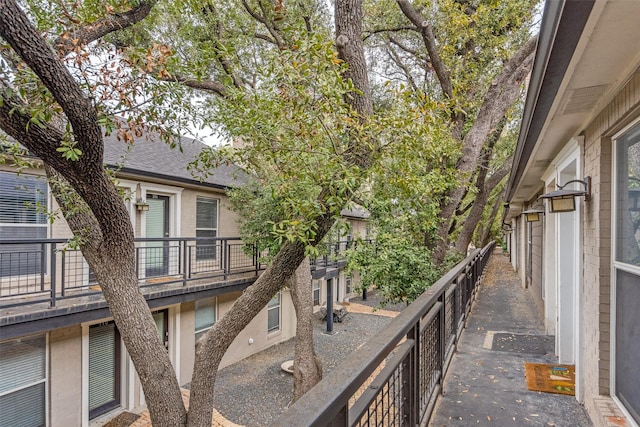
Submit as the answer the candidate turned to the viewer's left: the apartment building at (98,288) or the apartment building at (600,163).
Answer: the apartment building at (600,163)

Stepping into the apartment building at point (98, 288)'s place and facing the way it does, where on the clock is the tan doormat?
The tan doormat is roughly at 12 o'clock from the apartment building.

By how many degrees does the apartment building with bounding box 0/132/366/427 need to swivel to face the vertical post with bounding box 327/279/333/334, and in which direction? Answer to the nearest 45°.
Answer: approximately 90° to its left

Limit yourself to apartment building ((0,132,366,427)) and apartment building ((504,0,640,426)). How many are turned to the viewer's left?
1

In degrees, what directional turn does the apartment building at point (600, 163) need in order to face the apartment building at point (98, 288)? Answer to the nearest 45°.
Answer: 0° — it already faces it

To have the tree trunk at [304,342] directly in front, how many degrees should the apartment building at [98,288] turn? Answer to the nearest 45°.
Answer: approximately 45° to its left

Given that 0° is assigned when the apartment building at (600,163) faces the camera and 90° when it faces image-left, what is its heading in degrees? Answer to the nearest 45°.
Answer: approximately 90°

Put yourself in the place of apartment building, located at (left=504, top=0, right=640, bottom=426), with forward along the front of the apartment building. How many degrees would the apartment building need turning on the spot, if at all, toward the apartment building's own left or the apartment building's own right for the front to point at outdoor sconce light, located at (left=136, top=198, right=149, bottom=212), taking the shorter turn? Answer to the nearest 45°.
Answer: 0° — it already faces it

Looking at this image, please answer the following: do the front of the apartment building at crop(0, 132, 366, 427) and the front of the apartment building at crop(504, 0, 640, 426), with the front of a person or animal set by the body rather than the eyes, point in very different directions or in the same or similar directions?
very different directions

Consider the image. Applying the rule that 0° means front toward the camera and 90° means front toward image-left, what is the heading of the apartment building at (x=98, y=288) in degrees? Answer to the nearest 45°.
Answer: approximately 315°
